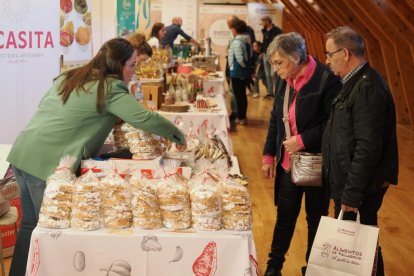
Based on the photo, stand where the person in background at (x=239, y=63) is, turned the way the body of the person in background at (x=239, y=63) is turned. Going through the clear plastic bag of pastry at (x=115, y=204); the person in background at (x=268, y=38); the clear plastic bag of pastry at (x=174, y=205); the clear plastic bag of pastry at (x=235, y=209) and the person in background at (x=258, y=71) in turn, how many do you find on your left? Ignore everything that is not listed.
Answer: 3

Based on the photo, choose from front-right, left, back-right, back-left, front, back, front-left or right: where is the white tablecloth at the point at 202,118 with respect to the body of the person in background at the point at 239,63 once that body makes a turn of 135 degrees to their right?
back-right

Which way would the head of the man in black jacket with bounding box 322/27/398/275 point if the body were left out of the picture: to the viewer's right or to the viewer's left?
to the viewer's left

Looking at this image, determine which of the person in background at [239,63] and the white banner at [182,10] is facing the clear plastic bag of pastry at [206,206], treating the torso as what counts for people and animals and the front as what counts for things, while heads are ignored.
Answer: the white banner

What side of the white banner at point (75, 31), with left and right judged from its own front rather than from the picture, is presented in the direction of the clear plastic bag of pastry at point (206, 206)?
front

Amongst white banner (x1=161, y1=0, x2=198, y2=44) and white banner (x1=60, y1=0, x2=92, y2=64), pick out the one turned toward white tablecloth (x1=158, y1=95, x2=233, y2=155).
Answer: white banner (x1=161, y1=0, x2=198, y2=44)

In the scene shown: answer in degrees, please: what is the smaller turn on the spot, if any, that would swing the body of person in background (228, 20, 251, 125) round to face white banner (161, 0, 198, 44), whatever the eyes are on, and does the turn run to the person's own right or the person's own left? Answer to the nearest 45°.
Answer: approximately 90° to the person's own right

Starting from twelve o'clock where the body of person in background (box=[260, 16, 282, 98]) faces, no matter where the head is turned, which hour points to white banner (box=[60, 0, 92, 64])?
The white banner is roughly at 11 o'clock from the person in background.

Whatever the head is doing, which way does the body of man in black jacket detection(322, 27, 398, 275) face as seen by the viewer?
to the viewer's left

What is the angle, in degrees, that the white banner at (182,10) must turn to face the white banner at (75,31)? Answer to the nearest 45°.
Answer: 0° — it already faces it

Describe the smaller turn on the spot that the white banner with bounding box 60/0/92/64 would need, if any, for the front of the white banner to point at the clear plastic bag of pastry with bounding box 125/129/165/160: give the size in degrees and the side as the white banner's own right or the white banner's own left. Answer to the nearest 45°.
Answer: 0° — it already faces it

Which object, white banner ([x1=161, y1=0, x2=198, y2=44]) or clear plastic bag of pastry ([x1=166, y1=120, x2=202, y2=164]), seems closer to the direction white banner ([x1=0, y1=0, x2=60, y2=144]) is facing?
the clear plastic bag of pastry

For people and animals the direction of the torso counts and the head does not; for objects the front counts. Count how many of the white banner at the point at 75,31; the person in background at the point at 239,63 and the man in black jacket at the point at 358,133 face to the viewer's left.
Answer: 2

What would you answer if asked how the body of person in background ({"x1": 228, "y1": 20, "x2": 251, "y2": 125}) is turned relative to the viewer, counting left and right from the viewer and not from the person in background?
facing to the left of the viewer

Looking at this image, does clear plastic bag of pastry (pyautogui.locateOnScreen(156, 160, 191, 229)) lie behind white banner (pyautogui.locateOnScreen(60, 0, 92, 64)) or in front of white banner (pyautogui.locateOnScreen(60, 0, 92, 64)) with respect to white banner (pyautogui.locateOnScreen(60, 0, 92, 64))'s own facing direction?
in front
